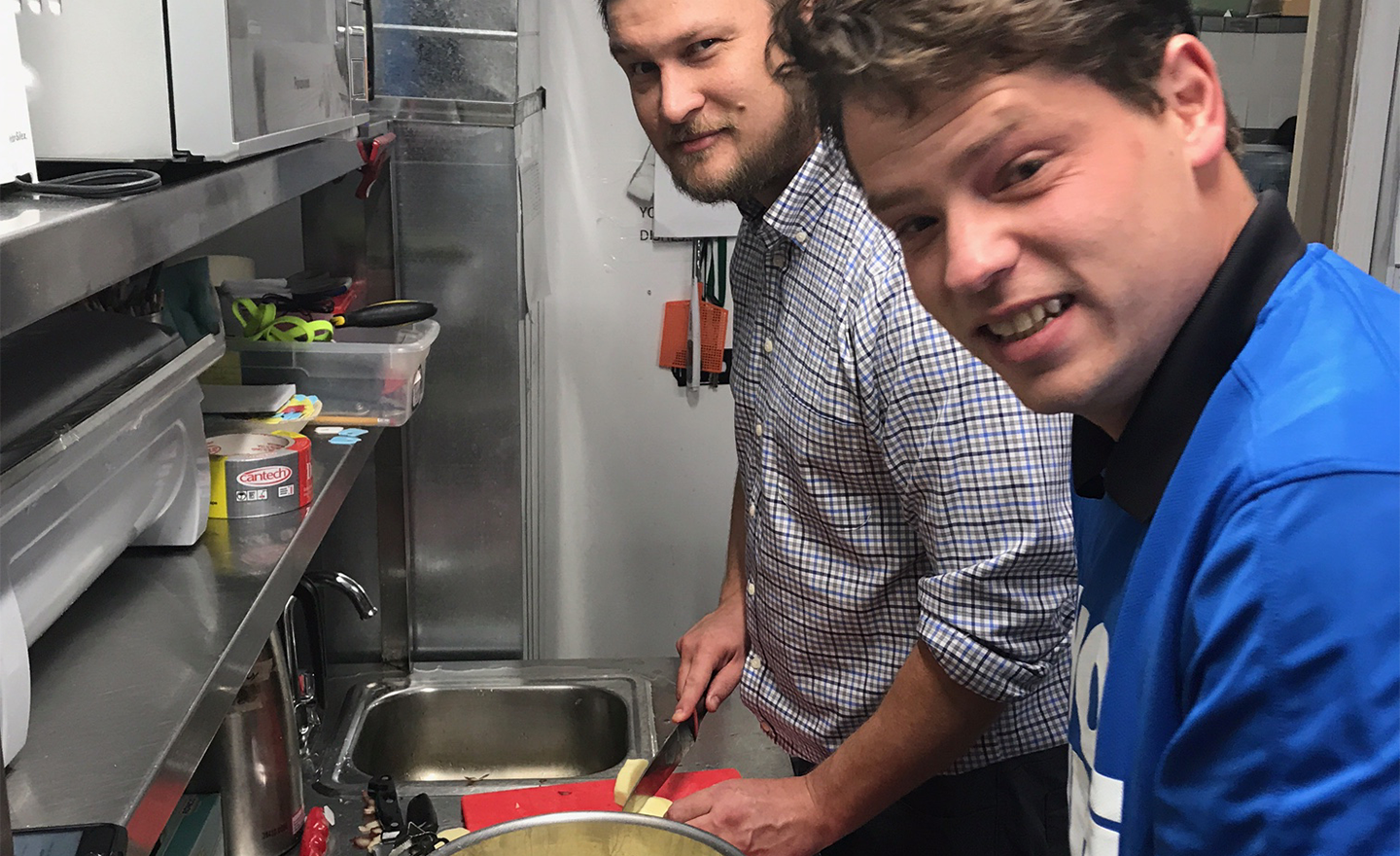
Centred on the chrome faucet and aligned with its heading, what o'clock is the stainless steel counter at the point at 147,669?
The stainless steel counter is roughly at 3 o'clock from the chrome faucet.

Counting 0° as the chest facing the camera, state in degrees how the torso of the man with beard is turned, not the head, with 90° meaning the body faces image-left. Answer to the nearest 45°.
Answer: approximately 45°

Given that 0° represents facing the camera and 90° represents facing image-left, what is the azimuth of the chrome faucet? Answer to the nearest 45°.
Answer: approximately 270°

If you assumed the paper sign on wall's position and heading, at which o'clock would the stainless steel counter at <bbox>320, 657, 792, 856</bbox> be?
The stainless steel counter is roughly at 12 o'clock from the paper sign on wall.

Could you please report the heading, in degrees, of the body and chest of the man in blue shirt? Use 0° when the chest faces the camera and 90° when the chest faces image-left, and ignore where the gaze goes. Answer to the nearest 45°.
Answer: approximately 45°

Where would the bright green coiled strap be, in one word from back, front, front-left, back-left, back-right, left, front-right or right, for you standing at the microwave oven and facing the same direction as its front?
back-left

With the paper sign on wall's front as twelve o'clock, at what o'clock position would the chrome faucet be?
The chrome faucet is roughly at 1 o'clock from the paper sign on wall.

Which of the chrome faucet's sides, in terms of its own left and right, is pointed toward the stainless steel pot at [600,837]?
right

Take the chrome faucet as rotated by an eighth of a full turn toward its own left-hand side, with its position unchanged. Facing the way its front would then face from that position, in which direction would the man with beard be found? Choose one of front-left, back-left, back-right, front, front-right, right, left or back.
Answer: right

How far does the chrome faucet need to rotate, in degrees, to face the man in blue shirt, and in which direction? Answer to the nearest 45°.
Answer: approximately 90° to its right
